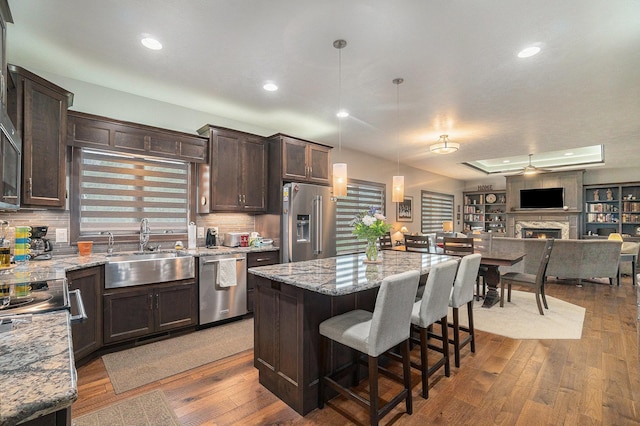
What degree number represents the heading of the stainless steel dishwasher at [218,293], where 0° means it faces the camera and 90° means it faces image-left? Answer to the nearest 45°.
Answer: approximately 315°

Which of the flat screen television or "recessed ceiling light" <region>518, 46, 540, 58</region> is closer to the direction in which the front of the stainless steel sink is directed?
the recessed ceiling light

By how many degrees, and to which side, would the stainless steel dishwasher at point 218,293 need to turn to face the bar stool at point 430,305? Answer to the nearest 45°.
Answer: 0° — it already faces it

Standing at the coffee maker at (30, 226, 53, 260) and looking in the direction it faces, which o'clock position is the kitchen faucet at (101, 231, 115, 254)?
The kitchen faucet is roughly at 10 o'clock from the coffee maker.

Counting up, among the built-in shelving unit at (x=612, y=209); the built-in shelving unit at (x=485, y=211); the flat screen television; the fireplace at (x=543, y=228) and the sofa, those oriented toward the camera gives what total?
4

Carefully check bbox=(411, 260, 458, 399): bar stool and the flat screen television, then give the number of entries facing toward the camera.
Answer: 1

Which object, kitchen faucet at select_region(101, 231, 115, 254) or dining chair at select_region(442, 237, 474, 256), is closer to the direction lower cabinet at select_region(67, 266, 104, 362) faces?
the dining chair

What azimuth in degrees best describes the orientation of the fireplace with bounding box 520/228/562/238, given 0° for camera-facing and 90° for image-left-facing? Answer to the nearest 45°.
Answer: approximately 0°

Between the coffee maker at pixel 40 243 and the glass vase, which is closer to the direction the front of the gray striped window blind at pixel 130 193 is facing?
the glass vase

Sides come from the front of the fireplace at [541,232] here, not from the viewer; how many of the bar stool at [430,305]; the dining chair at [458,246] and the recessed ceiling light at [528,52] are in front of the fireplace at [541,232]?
3

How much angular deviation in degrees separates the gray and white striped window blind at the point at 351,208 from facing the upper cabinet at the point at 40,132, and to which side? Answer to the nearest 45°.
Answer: approximately 90° to its right

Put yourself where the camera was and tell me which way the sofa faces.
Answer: facing away from the viewer
